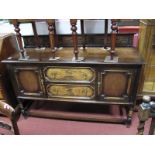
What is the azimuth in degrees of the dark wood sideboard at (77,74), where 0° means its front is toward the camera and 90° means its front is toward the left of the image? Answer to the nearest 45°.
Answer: approximately 0°
